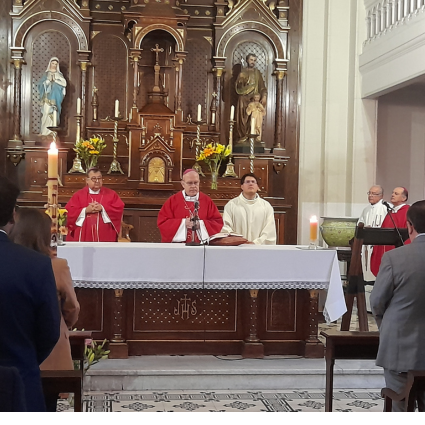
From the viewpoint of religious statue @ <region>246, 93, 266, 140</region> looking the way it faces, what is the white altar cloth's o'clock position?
The white altar cloth is roughly at 12 o'clock from the religious statue.

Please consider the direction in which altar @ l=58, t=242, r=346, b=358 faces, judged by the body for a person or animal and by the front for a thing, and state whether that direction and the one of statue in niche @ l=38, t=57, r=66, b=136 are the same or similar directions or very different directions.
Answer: same or similar directions

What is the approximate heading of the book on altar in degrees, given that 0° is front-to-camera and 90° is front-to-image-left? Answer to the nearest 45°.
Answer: approximately 180°

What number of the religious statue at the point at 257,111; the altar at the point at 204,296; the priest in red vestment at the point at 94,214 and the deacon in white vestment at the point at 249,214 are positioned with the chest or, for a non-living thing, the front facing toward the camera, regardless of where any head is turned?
4

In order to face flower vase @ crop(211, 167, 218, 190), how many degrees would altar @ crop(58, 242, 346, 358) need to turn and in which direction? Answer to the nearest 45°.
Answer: approximately 180°

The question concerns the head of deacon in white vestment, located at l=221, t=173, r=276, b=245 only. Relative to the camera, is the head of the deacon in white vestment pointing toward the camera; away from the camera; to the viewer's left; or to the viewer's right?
toward the camera

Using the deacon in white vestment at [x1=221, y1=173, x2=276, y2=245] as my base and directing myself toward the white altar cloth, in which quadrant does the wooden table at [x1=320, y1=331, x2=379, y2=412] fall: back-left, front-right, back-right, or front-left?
front-left

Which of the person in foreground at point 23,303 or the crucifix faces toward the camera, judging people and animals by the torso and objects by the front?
the crucifix

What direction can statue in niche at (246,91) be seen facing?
toward the camera

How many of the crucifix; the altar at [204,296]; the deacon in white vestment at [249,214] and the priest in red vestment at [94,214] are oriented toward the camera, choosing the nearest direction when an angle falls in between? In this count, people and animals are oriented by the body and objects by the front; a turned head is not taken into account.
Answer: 4

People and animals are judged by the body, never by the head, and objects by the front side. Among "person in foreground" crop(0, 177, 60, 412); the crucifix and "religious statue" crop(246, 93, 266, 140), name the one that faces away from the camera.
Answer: the person in foreground

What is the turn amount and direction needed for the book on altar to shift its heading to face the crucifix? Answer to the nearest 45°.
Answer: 0° — it already faces it

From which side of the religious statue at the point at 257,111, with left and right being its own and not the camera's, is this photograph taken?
front

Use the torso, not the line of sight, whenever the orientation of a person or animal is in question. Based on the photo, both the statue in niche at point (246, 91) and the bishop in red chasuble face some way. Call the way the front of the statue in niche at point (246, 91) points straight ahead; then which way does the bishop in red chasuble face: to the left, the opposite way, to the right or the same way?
the same way

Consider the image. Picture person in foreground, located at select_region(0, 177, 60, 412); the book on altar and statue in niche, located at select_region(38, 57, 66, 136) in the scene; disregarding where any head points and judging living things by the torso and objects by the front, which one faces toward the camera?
the statue in niche

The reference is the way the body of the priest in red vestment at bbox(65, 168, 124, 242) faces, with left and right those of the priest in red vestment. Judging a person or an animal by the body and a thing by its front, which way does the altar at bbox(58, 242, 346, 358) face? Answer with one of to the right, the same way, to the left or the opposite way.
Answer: the same way

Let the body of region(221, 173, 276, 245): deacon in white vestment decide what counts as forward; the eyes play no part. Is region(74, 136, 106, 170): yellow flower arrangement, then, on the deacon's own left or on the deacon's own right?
on the deacon's own right

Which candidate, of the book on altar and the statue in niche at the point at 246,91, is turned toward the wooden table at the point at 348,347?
the statue in niche

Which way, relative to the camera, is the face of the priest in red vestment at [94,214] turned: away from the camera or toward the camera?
toward the camera

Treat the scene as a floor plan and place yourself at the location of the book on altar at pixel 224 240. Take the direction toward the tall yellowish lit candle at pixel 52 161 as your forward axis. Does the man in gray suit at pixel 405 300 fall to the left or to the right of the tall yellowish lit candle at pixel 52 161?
left

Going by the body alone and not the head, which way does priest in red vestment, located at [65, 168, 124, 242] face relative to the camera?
toward the camera
